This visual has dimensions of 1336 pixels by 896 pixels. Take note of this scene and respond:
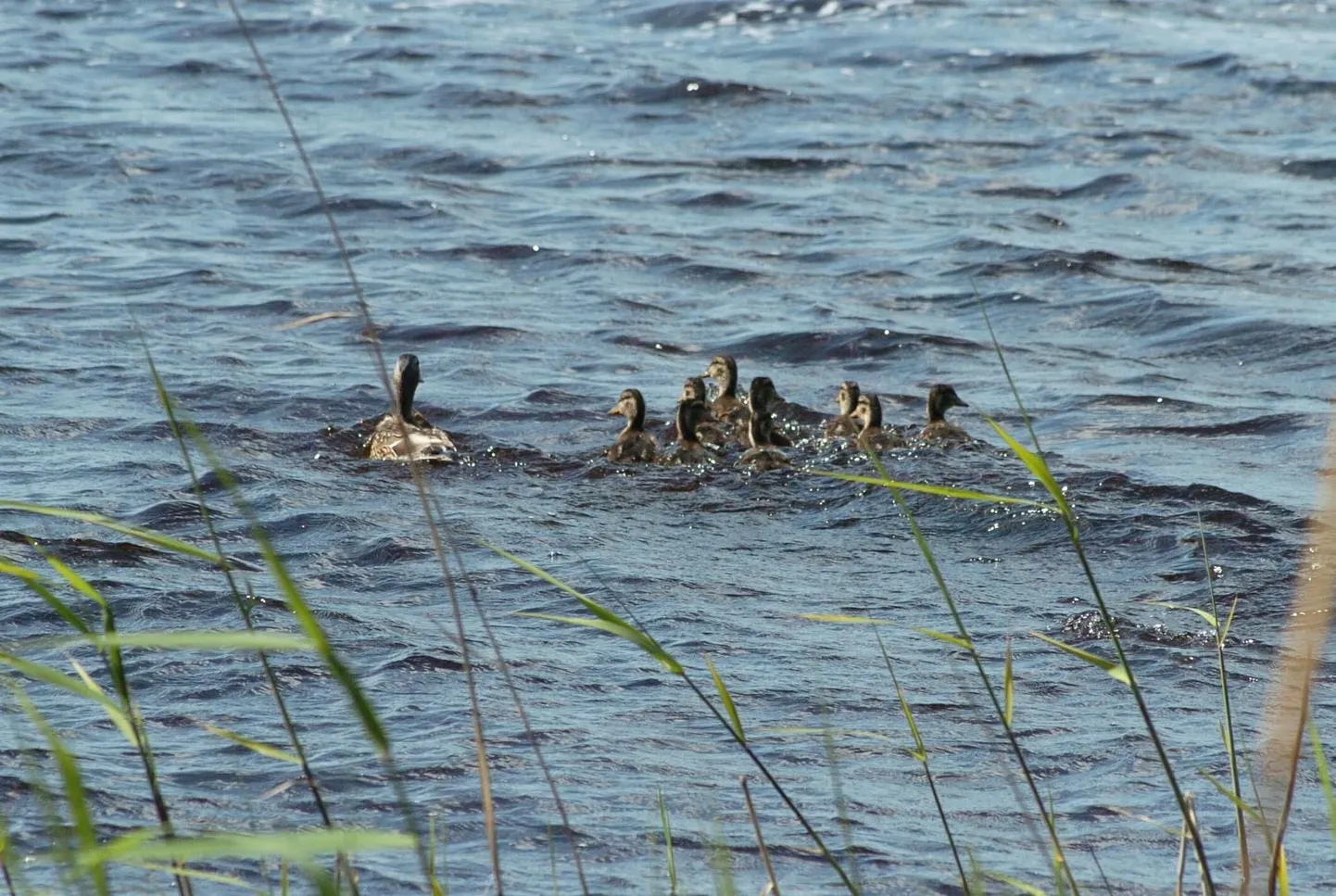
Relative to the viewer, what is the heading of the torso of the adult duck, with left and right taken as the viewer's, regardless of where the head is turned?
facing away from the viewer

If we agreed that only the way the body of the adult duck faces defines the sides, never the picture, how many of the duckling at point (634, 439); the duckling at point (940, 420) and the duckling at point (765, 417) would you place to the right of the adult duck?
3

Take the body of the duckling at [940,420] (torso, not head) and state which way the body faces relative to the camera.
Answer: to the viewer's right

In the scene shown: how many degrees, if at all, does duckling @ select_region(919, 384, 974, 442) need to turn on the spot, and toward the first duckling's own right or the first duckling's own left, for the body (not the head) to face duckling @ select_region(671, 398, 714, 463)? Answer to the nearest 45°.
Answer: approximately 180°

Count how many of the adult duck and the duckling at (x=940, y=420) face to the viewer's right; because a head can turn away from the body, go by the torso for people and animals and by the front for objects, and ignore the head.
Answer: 1

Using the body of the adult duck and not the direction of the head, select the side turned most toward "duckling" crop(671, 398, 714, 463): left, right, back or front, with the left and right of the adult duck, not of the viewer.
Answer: right

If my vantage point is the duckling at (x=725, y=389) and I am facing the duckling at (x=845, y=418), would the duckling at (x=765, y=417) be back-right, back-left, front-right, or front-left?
front-right

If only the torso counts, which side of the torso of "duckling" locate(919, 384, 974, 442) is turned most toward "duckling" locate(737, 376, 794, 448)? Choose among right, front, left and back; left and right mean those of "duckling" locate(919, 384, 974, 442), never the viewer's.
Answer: back

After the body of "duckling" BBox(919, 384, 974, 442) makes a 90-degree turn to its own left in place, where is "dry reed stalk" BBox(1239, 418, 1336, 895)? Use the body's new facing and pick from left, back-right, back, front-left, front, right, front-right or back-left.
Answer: back

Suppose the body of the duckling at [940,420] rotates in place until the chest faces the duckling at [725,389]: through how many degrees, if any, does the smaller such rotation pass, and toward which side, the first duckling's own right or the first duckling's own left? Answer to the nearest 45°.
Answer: approximately 135° to the first duckling's own left

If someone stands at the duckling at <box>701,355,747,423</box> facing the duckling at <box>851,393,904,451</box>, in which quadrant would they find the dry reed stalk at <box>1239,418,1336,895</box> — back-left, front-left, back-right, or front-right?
front-right

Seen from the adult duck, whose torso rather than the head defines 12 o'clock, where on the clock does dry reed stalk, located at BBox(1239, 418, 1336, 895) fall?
The dry reed stalk is roughly at 5 o'clock from the adult duck.
